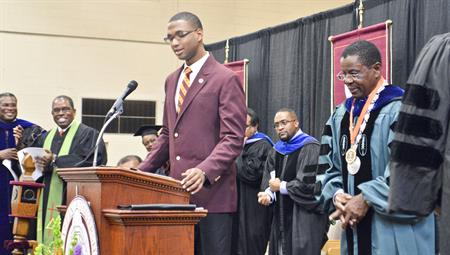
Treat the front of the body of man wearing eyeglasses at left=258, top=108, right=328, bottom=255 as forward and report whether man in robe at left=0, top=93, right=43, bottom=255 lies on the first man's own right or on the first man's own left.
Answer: on the first man's own right

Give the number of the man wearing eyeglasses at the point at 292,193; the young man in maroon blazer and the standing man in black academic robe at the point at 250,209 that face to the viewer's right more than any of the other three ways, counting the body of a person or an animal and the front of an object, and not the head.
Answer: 0

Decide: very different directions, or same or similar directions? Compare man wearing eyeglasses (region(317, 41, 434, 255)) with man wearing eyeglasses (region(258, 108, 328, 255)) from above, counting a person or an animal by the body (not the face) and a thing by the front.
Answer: same or similar directions

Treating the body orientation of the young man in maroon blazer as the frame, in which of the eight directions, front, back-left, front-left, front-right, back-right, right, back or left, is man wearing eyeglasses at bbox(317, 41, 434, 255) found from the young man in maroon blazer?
back-left

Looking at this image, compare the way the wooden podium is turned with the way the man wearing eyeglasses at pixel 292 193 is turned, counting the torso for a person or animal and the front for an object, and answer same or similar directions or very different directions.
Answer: same or similar directions

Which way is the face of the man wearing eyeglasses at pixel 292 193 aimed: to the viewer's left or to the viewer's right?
to the viewer's left

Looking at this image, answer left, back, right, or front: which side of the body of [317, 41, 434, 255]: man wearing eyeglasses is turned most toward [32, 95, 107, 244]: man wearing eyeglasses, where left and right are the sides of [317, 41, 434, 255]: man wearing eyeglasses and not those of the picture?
right

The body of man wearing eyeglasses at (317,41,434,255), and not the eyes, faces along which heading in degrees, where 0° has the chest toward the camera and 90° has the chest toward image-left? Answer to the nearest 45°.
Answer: approximately 45°

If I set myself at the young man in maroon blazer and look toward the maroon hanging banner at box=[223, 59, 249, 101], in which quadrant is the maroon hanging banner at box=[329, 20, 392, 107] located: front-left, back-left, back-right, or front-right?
front-right

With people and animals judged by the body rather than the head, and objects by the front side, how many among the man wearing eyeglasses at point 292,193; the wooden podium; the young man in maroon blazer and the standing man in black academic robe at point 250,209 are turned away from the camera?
0

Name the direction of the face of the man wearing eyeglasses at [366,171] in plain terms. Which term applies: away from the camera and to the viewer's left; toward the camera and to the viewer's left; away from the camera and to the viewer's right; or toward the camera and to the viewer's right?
toward the camera and to the viewer's left
